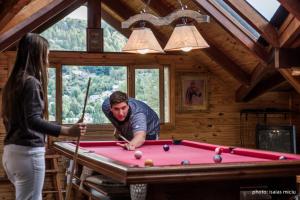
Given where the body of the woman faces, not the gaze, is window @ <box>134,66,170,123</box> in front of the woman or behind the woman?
in front

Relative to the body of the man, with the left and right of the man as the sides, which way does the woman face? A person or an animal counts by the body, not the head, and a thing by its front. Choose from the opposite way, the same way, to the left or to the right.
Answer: the opposite way

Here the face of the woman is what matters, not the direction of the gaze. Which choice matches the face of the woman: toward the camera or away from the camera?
away from the camera

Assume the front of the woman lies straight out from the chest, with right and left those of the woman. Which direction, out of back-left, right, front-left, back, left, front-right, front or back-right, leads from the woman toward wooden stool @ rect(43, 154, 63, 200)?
front-left

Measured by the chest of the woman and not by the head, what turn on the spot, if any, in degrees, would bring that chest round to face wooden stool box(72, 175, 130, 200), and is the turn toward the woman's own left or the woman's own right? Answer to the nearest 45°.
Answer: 0° — they already face it

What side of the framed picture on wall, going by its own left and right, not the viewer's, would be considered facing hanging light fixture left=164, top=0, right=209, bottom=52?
front

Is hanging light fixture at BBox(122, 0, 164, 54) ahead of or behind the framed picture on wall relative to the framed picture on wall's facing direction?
ahead

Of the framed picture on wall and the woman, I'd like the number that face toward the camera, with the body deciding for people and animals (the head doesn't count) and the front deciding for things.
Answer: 1

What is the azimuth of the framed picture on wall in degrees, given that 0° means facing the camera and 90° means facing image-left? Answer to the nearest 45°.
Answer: approximately 0°

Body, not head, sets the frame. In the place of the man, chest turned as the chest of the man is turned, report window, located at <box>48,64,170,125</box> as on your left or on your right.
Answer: on your right

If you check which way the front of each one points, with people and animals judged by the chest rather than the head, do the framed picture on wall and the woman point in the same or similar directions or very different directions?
very different directions
